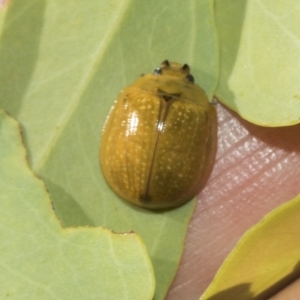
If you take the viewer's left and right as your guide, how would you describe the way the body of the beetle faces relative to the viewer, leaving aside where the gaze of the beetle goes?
facing away from the viewer
